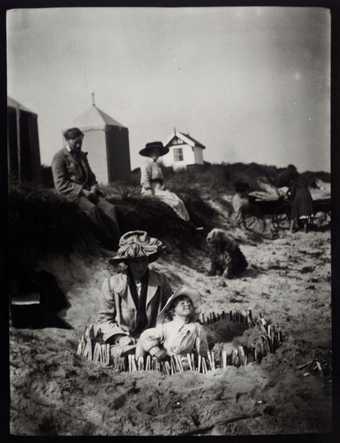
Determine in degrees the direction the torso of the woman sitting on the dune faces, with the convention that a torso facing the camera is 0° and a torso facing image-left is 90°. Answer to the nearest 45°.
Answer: approximately 315°

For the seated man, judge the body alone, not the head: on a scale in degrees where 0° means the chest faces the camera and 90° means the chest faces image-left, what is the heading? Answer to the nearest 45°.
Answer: approximately 315°

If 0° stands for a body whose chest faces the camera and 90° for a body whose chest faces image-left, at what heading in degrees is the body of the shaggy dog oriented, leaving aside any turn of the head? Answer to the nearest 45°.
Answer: approximately 45°

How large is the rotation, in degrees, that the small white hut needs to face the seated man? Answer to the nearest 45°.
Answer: approximately 45° to its right
